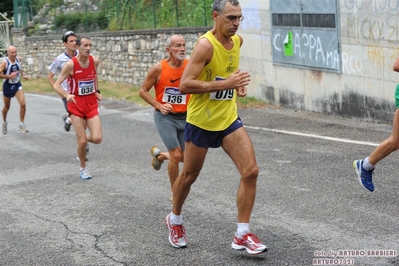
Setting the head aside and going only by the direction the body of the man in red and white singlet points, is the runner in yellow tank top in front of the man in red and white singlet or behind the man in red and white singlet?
in front

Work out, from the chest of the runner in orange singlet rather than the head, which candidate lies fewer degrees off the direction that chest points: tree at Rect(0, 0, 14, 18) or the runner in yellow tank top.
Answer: the runner in yellow tank top

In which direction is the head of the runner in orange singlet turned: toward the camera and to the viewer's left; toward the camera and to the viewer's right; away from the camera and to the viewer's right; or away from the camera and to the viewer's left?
toward the camera and to the viewer's right

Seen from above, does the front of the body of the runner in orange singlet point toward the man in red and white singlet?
no

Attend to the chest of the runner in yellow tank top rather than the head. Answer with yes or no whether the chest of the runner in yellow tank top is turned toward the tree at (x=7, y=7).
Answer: no

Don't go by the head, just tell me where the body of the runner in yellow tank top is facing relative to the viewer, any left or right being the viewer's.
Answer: facing the viewer and to the right of the viewer

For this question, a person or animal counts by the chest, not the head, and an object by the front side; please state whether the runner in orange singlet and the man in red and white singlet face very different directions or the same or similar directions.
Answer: same or similar directions

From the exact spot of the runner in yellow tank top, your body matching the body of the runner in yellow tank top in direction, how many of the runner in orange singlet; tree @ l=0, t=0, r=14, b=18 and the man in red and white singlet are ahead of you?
0

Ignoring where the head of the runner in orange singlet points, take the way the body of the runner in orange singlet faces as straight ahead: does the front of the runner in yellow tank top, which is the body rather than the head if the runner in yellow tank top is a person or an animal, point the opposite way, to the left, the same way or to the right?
the same way

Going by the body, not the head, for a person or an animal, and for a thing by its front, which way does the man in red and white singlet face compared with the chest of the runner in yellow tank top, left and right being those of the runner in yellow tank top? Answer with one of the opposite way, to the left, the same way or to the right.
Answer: the same way

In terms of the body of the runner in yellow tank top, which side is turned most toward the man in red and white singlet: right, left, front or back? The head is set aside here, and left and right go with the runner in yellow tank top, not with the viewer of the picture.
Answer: back

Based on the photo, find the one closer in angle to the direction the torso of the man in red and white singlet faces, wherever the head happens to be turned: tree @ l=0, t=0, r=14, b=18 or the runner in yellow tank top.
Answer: the runner in yellow tank top
